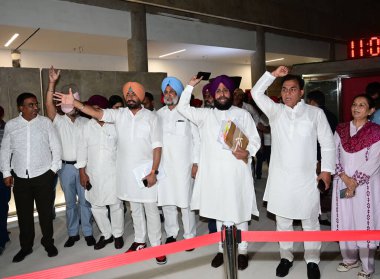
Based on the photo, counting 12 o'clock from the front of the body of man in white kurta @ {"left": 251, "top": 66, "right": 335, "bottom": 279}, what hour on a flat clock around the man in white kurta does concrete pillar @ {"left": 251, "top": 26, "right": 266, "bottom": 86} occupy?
The concrete pillar is roughly at 6 o'clock from the man in white kurta.

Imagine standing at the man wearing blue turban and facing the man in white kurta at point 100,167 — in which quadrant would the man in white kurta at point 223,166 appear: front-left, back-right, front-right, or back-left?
back-left

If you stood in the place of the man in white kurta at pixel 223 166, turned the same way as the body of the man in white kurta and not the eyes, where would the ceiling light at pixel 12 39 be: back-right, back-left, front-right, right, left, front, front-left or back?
back-right

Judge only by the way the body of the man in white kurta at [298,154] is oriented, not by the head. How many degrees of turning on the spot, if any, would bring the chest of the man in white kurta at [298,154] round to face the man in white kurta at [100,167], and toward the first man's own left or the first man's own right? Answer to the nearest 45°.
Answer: approximately 90° to the first man's own right

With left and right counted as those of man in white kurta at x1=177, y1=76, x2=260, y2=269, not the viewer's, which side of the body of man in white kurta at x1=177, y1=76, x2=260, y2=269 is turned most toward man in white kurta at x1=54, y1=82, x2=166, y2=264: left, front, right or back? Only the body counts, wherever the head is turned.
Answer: right

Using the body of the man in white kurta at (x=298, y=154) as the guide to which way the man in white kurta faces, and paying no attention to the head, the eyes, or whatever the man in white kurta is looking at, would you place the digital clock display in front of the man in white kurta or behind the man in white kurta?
behind

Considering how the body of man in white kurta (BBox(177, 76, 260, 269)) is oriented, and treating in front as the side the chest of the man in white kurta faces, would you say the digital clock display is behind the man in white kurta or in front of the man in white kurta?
behind

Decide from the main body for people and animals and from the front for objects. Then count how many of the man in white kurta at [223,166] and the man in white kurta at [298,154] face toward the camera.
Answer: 2
